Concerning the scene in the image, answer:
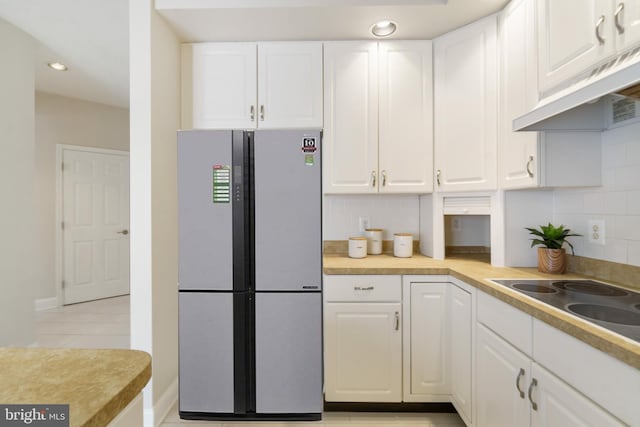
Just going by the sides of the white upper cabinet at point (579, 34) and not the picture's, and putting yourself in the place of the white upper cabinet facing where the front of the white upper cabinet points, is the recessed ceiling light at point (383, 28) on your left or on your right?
on your right

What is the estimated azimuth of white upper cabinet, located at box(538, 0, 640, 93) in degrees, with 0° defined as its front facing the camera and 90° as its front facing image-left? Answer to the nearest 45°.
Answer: approximately 45°

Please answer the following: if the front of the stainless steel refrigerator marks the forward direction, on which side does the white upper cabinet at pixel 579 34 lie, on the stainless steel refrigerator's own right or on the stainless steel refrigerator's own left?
on the stainless steel refrigerator's own left

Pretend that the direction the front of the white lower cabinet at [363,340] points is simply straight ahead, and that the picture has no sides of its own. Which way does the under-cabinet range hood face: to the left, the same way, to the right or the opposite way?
to the right

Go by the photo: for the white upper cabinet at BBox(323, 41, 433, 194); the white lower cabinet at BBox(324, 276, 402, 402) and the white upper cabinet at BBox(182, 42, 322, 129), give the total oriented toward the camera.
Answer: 3

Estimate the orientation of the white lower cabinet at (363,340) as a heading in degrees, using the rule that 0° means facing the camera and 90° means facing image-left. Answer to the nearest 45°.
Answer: approximately 0°

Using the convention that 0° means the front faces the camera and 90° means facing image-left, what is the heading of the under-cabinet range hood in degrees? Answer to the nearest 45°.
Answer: approximately 45°

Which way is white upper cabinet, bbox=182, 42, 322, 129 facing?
toward the camera

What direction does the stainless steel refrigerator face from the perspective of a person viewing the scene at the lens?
facing the viewer

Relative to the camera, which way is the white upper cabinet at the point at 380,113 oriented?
toward the camera

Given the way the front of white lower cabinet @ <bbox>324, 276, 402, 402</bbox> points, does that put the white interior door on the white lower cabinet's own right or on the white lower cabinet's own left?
on the white lower cabinet's own right

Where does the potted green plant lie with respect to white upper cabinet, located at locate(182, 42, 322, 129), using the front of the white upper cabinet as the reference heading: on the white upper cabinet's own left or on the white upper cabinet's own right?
on the white upper cabinet's own left

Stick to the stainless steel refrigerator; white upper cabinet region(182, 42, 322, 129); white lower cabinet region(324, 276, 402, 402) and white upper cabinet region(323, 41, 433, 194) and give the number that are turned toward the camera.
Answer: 4
